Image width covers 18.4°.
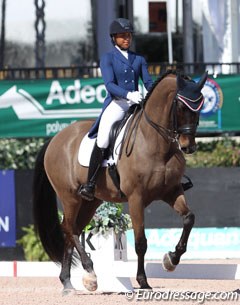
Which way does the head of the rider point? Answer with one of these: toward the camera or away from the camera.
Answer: toward the camera

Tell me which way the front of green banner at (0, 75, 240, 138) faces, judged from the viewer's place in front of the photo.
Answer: facing the viewer

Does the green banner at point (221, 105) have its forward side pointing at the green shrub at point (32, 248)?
no

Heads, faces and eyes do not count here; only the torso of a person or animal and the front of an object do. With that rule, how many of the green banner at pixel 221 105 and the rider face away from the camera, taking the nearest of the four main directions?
0

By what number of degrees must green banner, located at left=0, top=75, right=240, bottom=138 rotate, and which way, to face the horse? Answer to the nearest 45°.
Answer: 0° — it already faces it

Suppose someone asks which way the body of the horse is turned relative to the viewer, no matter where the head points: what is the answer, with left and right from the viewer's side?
facing the viewer and to the right of the viewer

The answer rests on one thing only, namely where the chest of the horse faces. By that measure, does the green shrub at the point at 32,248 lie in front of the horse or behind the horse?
behind

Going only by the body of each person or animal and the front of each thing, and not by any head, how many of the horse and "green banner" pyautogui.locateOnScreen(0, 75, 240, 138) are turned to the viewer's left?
0

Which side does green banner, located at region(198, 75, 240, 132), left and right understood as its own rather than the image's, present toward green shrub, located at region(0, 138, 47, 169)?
right

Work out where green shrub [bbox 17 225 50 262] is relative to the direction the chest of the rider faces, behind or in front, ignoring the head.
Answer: behind

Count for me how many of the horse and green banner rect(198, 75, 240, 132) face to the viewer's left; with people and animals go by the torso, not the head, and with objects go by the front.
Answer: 0

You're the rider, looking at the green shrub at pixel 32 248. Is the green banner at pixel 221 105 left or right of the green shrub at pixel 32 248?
right

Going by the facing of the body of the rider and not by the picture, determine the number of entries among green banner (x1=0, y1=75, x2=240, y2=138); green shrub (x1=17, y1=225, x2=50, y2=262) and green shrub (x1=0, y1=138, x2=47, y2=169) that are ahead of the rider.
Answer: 0

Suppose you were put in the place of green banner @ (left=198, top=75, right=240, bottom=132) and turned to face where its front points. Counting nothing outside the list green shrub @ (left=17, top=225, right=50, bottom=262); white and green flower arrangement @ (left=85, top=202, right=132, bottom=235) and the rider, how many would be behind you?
0

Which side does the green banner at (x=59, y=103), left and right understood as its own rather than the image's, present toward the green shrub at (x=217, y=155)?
left
